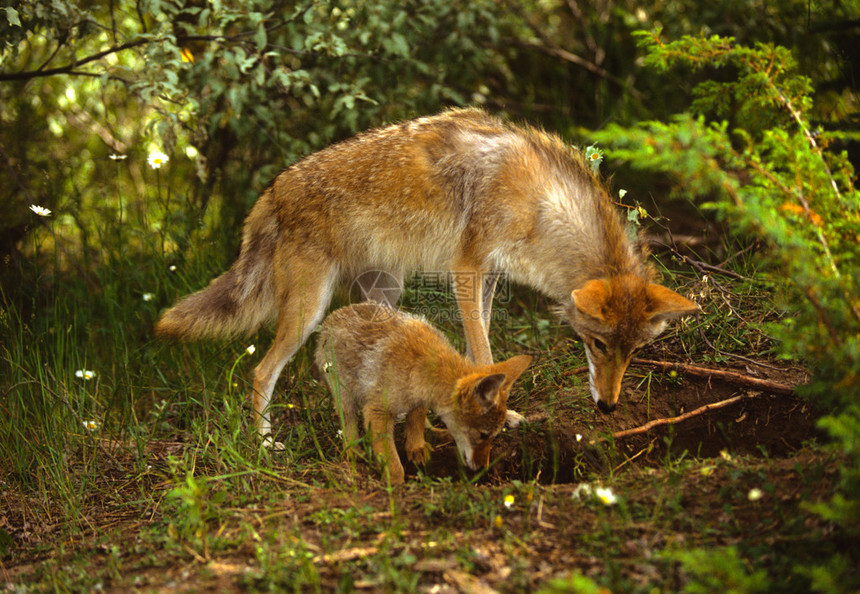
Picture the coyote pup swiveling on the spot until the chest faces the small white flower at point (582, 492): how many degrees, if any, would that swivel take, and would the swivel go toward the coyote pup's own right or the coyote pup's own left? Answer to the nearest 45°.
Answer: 0° — it already faces it

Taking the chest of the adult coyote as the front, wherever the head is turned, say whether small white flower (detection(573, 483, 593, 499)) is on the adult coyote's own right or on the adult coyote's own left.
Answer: on the adult coyote's own right

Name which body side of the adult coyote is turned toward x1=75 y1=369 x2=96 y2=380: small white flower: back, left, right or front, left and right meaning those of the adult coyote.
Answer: back

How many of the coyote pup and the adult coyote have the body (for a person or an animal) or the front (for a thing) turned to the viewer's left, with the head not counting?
0

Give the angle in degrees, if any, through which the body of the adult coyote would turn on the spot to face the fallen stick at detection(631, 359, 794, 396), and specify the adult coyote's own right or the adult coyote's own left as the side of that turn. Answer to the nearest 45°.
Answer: approximately 45° to the adult coyote's own right

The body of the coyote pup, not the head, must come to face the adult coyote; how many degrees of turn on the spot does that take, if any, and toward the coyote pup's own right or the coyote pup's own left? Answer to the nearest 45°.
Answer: approximately 135° to the coyote pup's own left

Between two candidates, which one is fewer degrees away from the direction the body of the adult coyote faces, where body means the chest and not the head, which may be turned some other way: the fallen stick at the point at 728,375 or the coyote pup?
the fallen stick

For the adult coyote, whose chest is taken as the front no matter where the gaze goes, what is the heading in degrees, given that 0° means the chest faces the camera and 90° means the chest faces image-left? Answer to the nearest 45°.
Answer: approximately 270°
